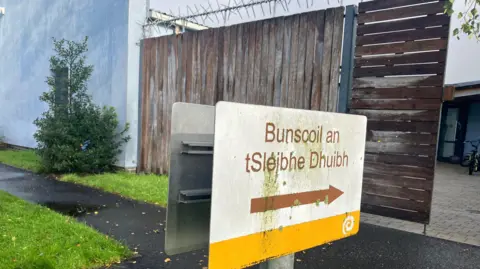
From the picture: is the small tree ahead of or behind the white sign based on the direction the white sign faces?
behind

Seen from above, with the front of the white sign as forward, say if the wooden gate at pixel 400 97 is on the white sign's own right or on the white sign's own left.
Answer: on the white sign's own left

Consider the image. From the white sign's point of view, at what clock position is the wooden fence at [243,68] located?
The wooden fence is roughly at 7 o'clock from the white sign.

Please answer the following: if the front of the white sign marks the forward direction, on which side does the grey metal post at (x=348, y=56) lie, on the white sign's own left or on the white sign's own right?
on the white sign's own left

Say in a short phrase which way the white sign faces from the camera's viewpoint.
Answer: facing the viewer and to the right of the viewer
